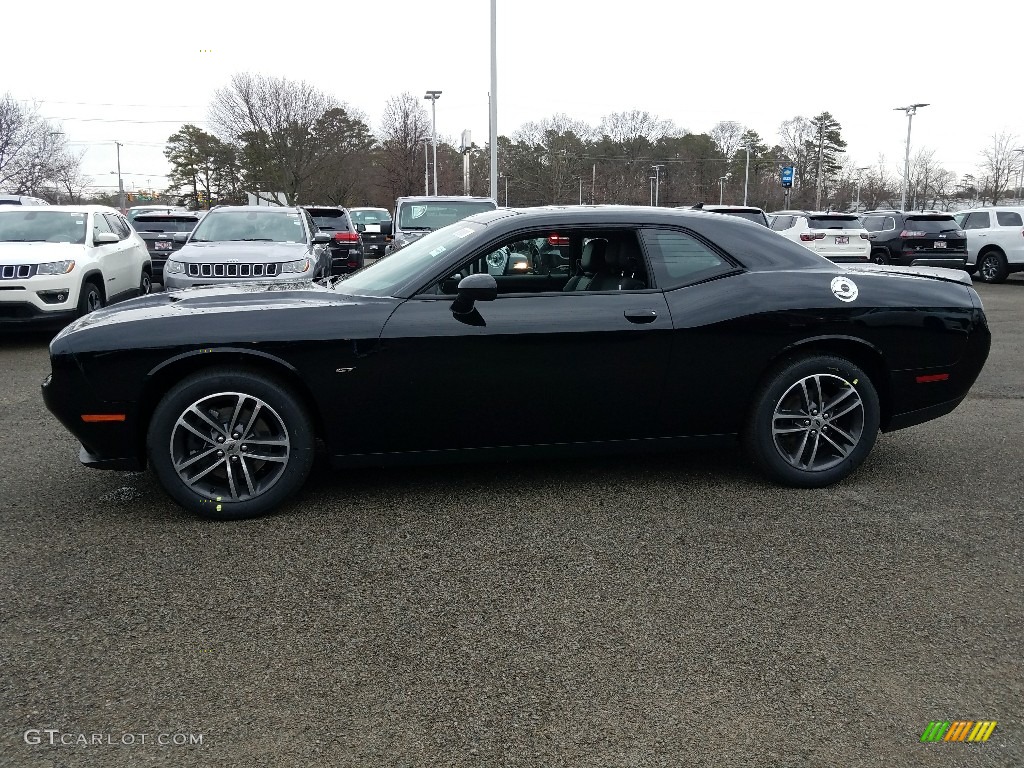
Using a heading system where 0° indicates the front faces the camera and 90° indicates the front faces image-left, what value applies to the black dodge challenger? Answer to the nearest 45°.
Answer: approximately 90°

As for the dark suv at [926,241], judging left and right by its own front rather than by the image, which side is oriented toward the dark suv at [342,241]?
left

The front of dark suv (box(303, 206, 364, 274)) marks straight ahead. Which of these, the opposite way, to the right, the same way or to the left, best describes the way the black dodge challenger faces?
to the left

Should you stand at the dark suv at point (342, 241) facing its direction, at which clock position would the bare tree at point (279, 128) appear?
The bare tree is roughly at 12 o'clock from the dark suv.

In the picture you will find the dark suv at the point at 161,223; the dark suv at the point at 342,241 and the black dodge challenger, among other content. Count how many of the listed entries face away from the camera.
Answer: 2

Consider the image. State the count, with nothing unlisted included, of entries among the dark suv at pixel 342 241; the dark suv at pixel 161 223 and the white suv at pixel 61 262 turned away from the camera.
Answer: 2

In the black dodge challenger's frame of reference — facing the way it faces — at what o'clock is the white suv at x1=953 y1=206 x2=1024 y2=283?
The white suv is roughly at 4 o'clock from the black dodge challenger.

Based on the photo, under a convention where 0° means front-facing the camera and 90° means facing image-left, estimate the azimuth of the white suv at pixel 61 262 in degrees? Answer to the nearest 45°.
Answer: approximately 45°

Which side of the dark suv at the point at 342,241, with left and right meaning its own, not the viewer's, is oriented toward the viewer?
back

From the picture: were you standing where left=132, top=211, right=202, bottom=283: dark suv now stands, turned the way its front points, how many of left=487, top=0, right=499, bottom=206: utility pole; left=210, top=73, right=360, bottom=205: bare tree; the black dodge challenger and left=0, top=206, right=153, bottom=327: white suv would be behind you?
2

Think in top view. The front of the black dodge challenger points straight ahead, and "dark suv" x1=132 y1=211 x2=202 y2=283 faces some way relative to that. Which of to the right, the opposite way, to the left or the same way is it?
to the right

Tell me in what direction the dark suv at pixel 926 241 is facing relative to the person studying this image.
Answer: facing away from the viewer and to the left of the viewer

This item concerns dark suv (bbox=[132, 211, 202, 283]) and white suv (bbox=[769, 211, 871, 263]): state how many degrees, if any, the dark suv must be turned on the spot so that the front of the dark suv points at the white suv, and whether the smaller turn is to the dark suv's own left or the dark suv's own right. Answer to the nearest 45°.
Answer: approximately 90° to the dark suv's own right
